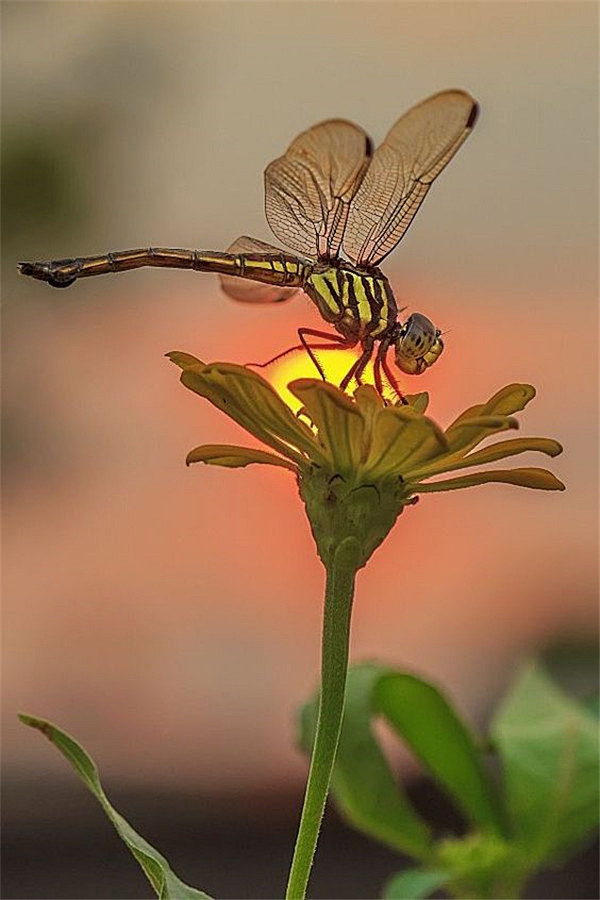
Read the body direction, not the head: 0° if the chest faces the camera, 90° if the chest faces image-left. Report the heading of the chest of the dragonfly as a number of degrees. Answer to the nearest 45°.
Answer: approximately 270°
